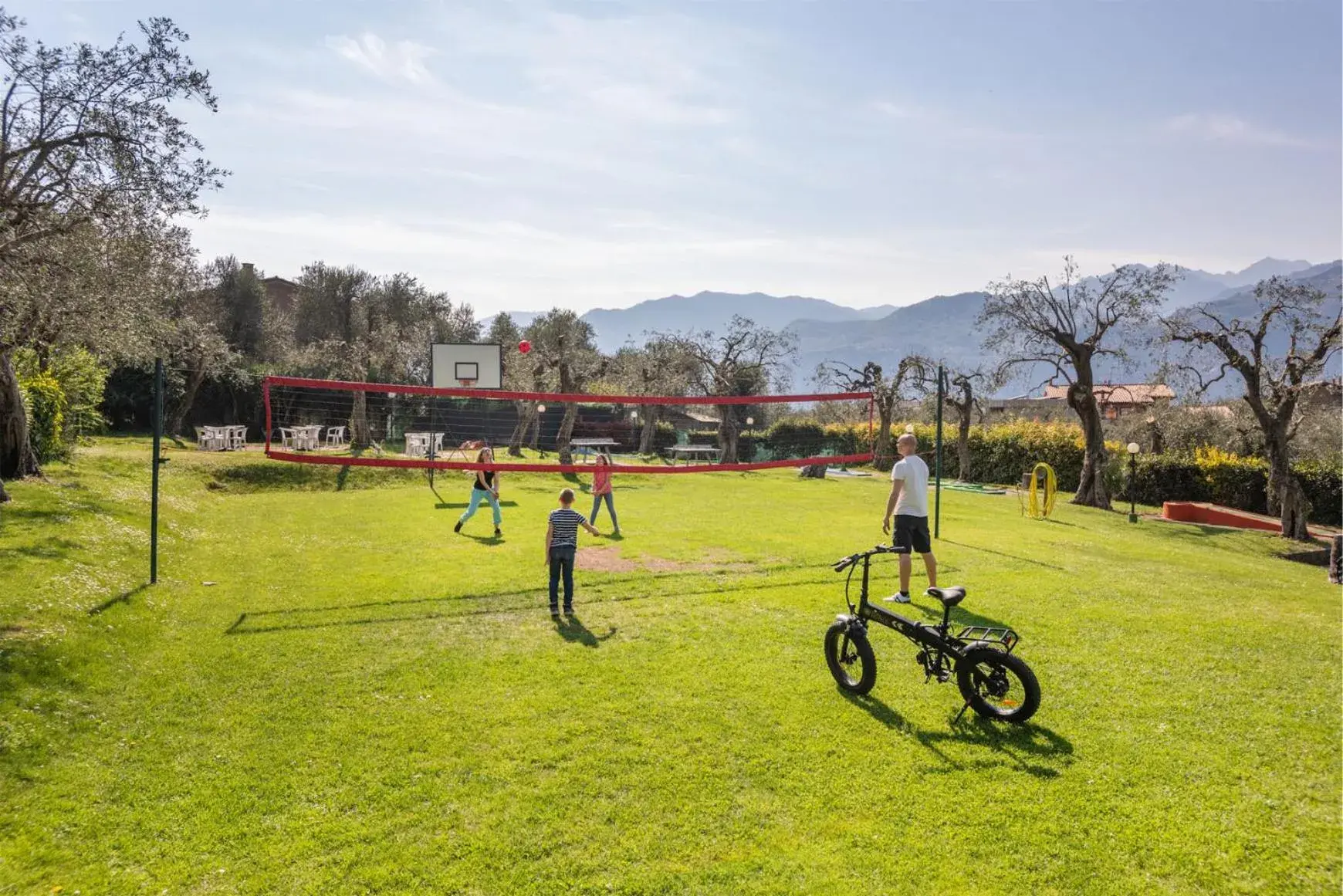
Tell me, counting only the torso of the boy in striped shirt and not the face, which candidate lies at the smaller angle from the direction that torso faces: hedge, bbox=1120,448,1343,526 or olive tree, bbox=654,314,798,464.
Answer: the olive tree

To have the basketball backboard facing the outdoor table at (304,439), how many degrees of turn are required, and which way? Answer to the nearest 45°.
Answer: approximately 135° to its right

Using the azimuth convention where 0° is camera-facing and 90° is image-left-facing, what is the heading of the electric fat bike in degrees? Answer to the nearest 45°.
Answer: approximately 135°

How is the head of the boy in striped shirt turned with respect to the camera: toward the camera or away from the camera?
away from the camera

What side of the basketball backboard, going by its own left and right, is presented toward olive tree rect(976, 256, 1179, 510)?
left

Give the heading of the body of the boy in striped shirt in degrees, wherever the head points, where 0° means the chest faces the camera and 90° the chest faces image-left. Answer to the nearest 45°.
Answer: approximately 180°

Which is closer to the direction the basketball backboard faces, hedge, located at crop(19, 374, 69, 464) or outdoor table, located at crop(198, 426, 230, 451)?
the hedge

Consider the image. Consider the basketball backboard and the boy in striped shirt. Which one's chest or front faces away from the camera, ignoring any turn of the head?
the boy in striped shirt

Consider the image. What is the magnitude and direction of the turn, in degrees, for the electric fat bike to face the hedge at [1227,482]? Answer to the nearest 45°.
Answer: approximately 45° to its right

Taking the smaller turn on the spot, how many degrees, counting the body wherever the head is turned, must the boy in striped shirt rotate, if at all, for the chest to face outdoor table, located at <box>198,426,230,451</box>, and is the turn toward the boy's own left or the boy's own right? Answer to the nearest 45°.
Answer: approximately 45° to the boy's own left
